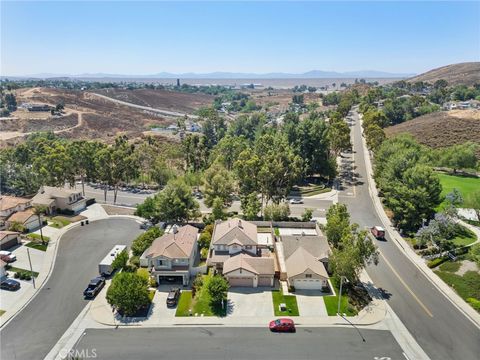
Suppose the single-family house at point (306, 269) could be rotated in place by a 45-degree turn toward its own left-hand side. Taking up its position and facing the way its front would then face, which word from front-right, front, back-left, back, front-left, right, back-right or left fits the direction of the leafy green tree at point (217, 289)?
right

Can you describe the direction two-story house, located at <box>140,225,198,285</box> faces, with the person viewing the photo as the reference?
facing the viewer

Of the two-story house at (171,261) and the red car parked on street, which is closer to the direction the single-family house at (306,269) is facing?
the red car parked on street

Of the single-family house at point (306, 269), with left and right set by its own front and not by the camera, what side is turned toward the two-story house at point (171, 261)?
right

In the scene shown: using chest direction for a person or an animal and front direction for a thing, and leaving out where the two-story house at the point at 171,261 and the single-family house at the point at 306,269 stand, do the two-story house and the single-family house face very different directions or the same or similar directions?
same or similar directions

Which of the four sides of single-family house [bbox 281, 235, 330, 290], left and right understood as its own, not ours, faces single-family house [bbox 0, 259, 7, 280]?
right

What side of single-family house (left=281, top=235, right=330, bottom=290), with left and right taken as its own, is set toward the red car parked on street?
front

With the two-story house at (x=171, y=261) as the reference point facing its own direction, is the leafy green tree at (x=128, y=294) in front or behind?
in front

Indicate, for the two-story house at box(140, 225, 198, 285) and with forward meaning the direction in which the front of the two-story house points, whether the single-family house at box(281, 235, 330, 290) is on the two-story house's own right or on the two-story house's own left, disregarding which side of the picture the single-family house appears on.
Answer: on the two-story house's own left

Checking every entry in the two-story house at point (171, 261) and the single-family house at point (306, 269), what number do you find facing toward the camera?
2

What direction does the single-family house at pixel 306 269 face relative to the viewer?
toward the camera

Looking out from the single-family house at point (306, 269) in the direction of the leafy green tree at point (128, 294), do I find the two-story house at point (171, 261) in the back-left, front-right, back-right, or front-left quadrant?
front-right

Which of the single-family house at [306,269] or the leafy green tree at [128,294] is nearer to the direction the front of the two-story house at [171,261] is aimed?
the leafy green tree

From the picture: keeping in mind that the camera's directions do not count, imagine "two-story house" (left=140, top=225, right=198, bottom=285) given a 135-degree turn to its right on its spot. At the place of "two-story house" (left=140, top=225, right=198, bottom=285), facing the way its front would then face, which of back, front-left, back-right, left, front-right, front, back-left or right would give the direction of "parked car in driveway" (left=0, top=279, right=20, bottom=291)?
front-left
